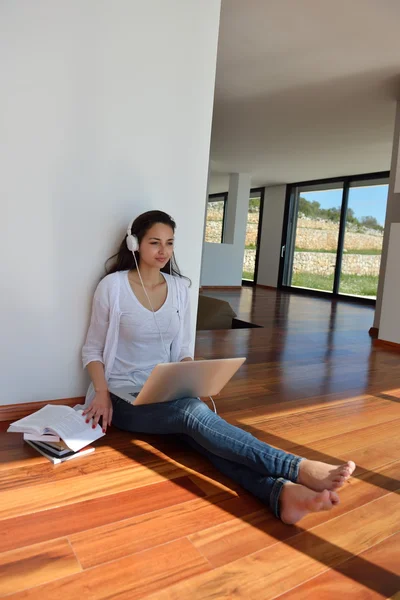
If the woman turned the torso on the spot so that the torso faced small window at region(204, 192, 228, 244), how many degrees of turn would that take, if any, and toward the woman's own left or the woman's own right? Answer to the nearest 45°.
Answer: approximately 135° to the woman's own left

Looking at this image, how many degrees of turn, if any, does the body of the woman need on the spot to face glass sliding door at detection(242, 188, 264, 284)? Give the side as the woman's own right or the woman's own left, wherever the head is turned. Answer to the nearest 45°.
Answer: approximately 135° to the woman's own left

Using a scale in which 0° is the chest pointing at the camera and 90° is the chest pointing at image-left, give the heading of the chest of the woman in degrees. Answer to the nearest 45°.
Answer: approximately 315°

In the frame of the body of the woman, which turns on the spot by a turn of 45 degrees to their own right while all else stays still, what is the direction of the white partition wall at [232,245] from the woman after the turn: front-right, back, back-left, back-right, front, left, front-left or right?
back

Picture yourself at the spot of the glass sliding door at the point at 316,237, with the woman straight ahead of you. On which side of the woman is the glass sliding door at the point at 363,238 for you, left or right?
left

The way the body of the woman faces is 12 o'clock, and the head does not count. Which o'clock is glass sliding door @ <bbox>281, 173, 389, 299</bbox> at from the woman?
The glass sliding door is roughly at 8 o'clock from the woman.

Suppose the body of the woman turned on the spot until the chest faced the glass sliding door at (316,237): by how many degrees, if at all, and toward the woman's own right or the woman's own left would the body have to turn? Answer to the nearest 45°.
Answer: approximately 135° to the woman's own left

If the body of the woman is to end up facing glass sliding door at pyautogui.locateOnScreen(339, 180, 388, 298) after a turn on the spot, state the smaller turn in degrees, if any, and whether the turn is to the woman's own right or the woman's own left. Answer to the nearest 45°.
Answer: approximately 135° to the woman's own left
